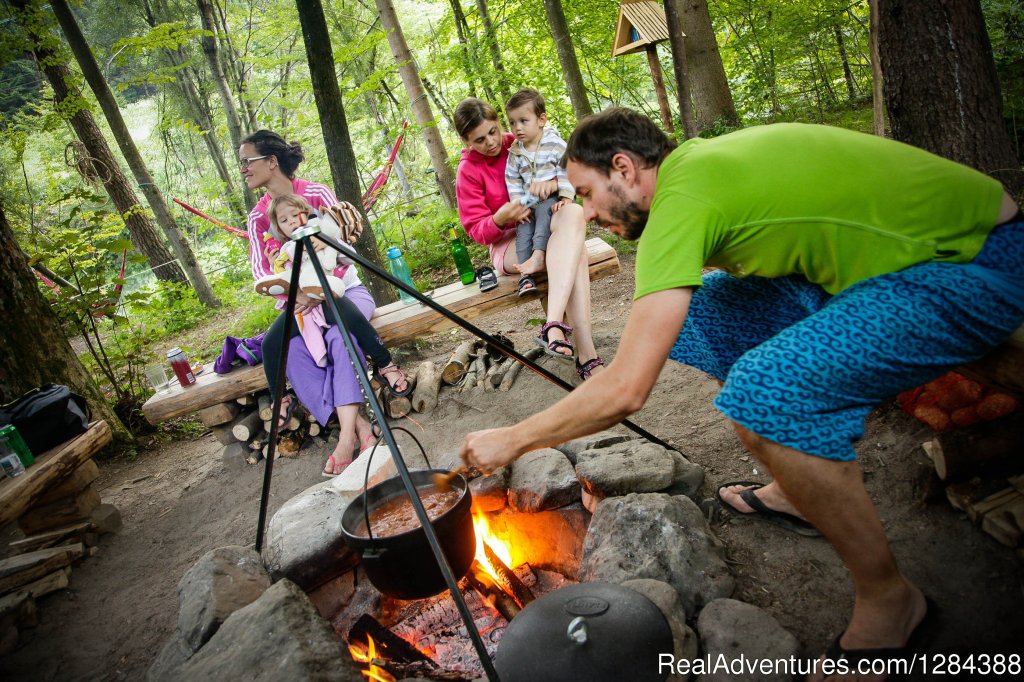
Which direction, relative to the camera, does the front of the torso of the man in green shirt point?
to the viewer's left

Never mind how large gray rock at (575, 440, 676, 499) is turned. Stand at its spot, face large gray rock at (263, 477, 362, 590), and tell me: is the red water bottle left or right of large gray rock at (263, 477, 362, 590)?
right

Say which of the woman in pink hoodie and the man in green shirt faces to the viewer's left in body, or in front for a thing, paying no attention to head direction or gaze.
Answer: the man in green shirt

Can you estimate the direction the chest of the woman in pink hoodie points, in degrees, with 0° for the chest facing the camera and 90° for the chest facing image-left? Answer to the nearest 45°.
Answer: approximately 315°

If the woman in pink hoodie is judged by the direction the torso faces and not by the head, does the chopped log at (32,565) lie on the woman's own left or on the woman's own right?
on the woman's own right

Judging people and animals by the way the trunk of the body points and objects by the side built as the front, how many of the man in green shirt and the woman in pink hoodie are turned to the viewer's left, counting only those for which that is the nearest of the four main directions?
1
